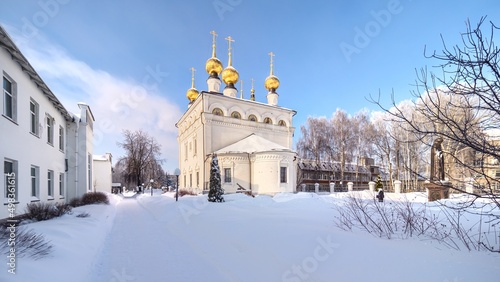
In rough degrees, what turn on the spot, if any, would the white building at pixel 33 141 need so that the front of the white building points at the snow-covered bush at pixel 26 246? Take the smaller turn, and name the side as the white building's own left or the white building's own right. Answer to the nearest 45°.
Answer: approximately 45° to the white building's own right

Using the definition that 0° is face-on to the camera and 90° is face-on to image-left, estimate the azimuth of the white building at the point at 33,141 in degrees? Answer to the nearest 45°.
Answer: approximately 315°

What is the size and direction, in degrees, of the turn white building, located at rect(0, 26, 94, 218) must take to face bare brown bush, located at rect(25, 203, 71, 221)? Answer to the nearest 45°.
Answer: approximately 45° to its right

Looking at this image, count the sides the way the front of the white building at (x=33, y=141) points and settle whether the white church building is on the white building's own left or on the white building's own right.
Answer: on the white building's own left
